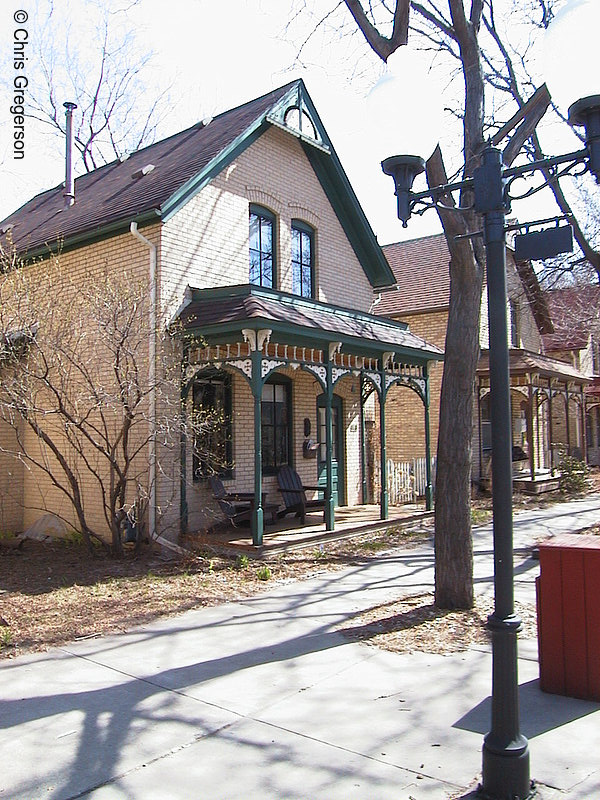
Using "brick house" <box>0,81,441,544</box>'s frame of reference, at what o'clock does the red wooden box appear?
The red wooden box is roughly at 1 o'clock from the brick house.

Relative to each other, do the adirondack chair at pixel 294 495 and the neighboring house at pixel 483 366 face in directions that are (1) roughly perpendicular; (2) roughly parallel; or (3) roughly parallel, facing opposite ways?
roughly parallel

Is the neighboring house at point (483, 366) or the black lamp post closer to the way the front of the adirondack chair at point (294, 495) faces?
the black lamp post

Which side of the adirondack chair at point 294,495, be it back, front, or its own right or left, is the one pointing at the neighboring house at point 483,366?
left

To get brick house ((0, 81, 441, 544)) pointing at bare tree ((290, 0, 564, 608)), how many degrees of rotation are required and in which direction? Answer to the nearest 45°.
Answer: approximately 45° to its right

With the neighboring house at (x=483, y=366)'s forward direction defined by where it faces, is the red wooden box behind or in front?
in front

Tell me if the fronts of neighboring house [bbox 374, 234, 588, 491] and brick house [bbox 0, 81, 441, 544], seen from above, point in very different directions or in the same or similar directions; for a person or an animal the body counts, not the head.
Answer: same or similar directions

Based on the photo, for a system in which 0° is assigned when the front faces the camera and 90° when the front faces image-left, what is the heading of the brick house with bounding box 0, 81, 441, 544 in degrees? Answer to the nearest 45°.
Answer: approximately 315°

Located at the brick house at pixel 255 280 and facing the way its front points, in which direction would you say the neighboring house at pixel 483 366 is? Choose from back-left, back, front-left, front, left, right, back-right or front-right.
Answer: left

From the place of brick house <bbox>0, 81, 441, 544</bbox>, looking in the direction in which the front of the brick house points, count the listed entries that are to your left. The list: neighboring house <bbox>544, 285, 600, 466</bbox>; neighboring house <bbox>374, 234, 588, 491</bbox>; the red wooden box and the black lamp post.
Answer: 2

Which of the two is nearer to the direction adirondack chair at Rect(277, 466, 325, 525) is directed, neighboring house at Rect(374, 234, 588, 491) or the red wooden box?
the red wooden box

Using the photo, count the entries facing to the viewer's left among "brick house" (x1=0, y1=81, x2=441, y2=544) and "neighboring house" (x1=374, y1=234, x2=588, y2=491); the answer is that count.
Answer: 0

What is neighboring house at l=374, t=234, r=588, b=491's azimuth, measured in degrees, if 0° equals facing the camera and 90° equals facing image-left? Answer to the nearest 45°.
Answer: approximately 315°
